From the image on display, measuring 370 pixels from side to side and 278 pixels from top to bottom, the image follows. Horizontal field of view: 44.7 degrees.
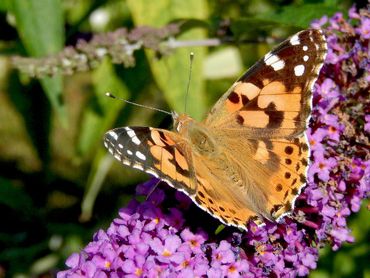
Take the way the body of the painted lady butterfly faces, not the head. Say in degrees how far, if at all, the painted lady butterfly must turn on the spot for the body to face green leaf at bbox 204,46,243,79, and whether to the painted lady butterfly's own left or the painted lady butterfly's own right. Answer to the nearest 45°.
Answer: approximately 45° to the painted lady butterfly's own right

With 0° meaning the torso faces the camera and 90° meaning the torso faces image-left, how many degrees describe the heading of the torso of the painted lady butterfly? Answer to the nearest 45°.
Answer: approximately 135°

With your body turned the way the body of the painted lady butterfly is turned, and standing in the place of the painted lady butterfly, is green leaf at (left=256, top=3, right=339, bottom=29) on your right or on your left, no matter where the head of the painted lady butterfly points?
on your right

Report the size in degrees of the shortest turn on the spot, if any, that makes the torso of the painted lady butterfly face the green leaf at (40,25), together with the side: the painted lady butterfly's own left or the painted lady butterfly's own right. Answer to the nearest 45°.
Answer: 0° — it already faces it

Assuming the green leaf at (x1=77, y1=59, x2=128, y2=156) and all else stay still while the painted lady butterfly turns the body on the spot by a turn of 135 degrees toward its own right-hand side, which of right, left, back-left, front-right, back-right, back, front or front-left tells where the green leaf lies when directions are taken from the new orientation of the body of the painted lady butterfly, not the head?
back-left

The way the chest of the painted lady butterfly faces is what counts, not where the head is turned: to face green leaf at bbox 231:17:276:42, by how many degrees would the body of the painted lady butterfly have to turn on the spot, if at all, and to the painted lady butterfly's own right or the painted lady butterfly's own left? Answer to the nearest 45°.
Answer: approximately 45° to the painted lady butterfly's own right
